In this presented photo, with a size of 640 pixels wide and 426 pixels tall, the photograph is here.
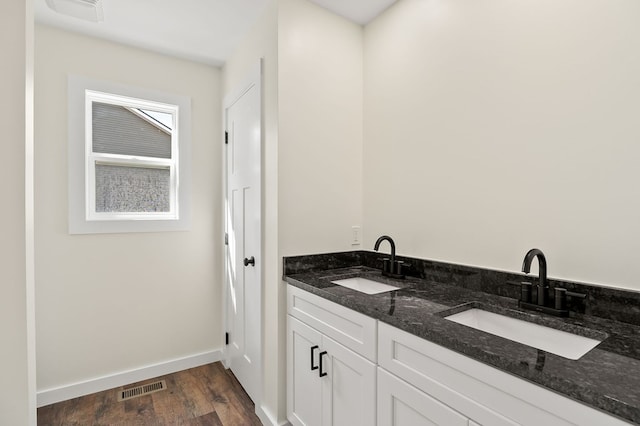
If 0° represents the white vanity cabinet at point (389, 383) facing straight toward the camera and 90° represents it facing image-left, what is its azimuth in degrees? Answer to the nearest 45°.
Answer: approximately 45°

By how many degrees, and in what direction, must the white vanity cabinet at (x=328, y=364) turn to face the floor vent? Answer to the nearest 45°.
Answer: approximately 90° to its right

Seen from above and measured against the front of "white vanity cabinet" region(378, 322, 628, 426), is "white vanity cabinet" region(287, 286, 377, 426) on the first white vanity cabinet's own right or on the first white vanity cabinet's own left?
on the first white vanity cabinet's own right

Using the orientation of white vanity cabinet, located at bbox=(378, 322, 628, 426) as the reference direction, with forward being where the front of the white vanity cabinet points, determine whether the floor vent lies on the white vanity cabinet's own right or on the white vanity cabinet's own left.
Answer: on the white vanity cabinet's own right

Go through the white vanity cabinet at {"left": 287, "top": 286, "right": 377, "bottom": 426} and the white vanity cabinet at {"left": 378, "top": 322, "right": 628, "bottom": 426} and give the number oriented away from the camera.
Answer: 0

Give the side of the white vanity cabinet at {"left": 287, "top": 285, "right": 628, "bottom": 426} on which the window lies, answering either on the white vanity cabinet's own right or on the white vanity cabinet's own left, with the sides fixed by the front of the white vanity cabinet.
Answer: on the white vanity cabinet's own right

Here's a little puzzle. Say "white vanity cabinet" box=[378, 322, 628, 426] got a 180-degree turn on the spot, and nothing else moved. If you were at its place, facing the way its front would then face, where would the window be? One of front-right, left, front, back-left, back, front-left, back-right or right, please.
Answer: back-left

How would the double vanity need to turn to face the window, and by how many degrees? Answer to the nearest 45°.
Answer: approximately 45° to its right
